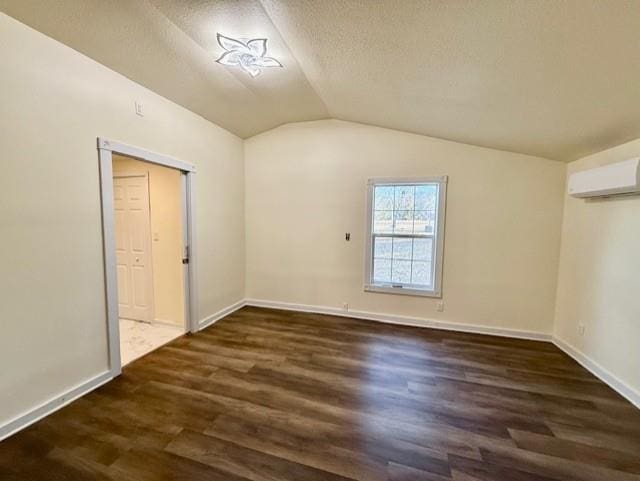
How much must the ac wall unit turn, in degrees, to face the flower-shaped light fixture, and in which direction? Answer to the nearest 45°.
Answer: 0° — it already faces it

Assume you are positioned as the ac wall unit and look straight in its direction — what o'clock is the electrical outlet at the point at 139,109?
The electrical outlet is roughly at 12 o'clock from the ac wall unit.

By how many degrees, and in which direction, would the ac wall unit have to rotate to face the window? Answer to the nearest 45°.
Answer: approximately 45° to its right

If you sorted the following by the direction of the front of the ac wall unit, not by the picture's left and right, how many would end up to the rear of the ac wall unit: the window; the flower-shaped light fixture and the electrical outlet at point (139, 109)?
0

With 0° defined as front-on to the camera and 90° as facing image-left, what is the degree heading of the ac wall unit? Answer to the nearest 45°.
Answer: approximately 45°

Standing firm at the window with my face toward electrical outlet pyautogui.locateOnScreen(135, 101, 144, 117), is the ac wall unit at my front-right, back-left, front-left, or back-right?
back-left

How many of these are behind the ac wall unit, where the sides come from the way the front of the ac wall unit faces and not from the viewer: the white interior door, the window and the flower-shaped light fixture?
0

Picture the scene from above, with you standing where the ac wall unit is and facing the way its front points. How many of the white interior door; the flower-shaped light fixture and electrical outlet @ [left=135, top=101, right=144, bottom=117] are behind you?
0

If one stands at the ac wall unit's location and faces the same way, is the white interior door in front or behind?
in front

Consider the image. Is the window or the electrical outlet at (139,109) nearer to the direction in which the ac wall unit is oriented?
the electrical outlet

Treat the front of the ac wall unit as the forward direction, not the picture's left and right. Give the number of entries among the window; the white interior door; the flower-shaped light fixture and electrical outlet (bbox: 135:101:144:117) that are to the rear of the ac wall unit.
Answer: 0

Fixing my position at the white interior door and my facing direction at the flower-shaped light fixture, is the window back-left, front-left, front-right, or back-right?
front-left

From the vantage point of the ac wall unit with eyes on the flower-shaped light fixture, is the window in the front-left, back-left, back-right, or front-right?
front-right
